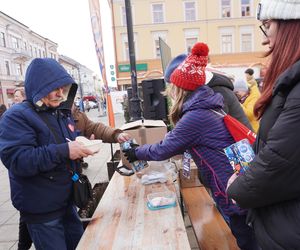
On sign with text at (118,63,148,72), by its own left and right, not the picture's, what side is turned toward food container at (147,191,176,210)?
front

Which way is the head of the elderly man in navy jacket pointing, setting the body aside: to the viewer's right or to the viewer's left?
to the viewer's right

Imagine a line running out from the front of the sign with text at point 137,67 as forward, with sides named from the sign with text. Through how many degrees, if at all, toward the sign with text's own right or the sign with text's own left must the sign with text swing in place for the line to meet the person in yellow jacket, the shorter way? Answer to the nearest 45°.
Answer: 0° — it already faces them

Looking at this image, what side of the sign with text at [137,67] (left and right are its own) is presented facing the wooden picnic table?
front

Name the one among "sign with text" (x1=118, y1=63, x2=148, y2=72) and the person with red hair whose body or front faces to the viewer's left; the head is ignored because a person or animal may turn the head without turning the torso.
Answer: the person with red hair

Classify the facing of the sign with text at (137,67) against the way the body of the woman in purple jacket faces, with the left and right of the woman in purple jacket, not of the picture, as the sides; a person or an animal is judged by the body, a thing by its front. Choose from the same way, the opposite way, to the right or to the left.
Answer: to the left

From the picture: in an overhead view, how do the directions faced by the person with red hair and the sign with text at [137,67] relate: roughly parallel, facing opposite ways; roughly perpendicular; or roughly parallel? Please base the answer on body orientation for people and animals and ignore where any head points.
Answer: roughly perpendicular

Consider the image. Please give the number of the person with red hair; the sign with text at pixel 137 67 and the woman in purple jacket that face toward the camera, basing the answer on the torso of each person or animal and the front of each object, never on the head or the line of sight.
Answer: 1

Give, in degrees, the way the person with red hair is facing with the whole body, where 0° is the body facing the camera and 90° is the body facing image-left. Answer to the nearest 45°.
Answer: approximately 90°

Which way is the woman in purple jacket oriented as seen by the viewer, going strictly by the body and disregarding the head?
to the viewer's left

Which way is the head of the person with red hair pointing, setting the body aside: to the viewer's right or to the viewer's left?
to the viewer's left

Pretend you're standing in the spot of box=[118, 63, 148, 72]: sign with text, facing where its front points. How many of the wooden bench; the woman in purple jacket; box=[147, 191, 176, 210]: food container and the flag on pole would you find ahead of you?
4

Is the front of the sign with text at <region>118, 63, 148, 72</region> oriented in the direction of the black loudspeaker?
yes
